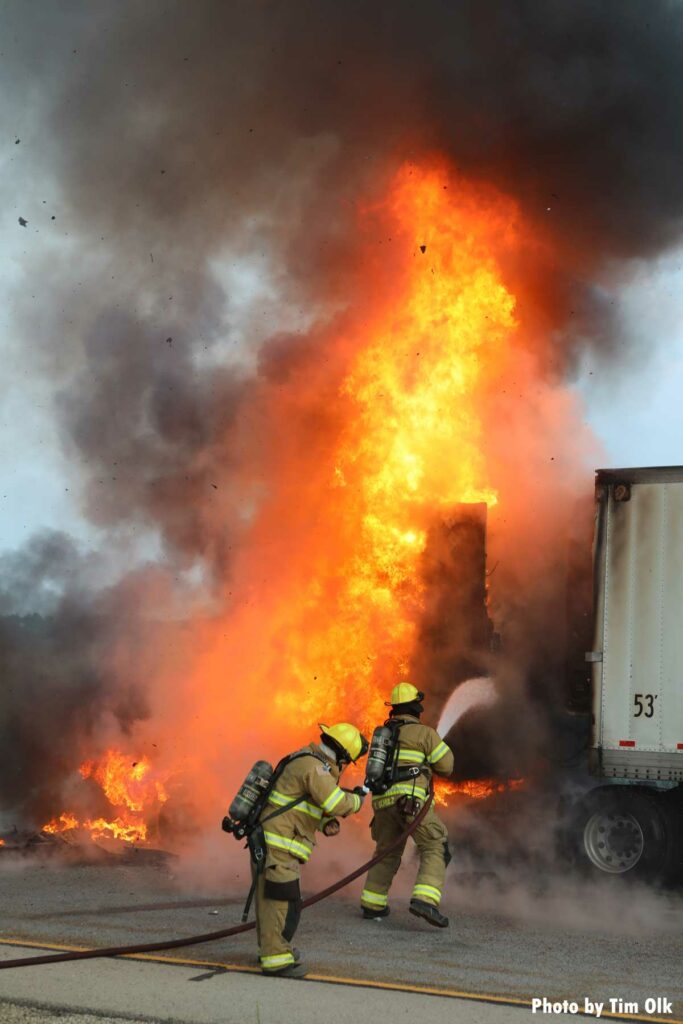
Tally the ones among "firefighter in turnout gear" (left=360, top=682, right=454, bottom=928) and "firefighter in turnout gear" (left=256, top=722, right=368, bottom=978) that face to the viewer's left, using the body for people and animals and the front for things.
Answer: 0

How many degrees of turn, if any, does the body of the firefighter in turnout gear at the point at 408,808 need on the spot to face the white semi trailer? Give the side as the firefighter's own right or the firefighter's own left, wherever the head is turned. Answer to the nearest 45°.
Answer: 0° — they already face it

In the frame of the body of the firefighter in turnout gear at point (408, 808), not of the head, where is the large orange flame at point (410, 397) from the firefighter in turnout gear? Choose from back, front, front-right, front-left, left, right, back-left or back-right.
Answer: front-left

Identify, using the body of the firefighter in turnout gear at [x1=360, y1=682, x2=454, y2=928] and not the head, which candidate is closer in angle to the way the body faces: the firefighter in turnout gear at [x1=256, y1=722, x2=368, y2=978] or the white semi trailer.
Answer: the white semi trailer

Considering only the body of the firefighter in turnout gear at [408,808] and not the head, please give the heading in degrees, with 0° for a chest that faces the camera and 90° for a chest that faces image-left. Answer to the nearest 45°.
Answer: approximately 225°

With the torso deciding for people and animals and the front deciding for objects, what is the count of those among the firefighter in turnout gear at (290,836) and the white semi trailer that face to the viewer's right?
1

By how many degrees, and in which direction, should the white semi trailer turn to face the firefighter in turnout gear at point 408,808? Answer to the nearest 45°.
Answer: approximately 45° to its left

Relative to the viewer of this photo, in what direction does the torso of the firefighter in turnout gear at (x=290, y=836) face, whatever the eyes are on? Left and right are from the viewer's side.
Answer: facing to the right of the viewer

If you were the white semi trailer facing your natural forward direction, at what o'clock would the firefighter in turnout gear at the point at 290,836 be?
The firefighter in turnout gear is roughly at 10 o'clock from the white semi trailer.

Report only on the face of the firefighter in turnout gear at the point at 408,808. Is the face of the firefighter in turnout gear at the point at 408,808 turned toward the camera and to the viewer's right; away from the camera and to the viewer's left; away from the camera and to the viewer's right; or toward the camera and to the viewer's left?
away from the camera and to the viewer's right

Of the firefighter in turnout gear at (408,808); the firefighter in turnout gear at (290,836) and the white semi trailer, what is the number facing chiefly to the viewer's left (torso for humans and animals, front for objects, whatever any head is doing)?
1

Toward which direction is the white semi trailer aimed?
to the viewer's left

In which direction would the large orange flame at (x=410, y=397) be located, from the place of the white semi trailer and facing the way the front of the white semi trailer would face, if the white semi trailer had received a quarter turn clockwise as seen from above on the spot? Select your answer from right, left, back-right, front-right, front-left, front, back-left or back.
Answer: front-left
